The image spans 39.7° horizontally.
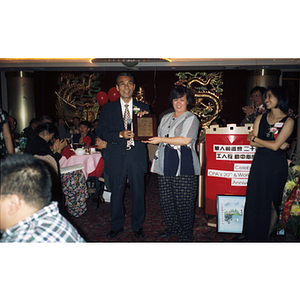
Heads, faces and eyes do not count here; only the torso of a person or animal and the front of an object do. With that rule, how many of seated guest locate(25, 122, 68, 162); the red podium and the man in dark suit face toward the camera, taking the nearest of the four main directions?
2

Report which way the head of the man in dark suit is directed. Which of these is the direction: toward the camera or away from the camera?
toward the camera

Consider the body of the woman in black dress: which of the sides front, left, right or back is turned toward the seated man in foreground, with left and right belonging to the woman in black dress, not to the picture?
front

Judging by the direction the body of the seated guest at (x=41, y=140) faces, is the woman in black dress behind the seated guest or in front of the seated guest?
in front

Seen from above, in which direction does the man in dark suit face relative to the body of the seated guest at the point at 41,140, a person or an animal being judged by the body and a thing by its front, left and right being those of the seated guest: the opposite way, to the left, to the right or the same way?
to the right

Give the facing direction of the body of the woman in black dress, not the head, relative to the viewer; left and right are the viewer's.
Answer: facing the viewer and to the left of the viewer

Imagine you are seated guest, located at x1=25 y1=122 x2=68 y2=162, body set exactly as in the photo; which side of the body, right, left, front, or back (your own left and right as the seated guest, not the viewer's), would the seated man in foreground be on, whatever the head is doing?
right

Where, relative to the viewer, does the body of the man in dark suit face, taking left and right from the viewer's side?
facing the viewer

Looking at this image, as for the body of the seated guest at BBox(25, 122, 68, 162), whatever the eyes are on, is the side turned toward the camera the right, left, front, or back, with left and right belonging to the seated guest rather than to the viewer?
right

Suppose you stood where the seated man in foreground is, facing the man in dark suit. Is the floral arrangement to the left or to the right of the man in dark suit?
right

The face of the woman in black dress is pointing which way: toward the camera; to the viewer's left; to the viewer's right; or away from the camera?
to the viewer's left

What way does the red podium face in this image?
toward the camera
